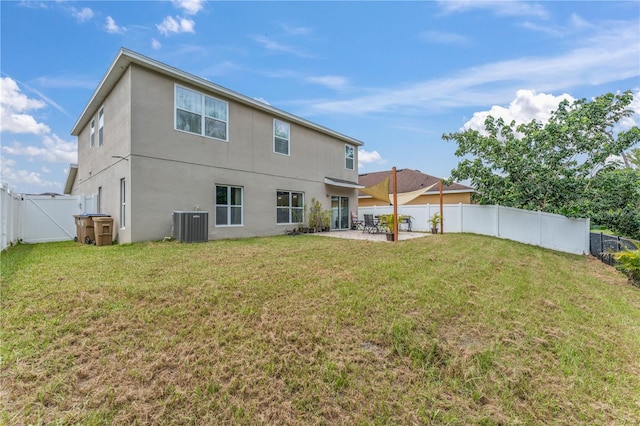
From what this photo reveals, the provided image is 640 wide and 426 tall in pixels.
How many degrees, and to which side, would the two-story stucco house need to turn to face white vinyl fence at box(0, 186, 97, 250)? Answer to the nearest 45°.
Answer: approximately 45° to its left

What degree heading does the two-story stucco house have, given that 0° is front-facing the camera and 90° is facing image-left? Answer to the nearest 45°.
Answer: approximately 135°

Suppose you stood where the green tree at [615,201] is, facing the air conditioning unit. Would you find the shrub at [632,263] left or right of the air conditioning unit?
left

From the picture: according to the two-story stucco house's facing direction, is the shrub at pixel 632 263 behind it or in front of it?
behind

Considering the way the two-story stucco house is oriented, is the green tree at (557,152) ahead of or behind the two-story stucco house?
behind

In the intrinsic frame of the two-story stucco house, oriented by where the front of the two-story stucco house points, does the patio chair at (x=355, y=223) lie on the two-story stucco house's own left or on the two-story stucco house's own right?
on the two-story stucco house's own right

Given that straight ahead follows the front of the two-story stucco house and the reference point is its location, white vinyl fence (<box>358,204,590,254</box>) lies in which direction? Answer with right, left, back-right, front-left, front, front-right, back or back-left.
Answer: back-right

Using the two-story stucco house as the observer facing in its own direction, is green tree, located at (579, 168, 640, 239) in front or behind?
behind
